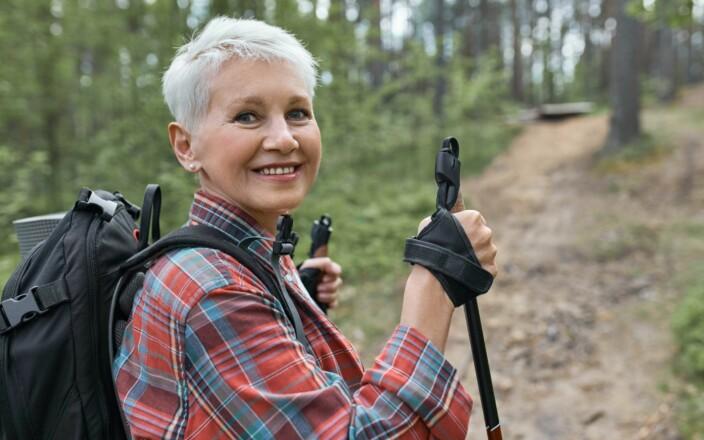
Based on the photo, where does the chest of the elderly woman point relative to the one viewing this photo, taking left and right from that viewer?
facing to the right of the viewer
